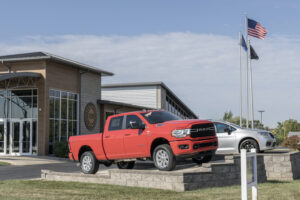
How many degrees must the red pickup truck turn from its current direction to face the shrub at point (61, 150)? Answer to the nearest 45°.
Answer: approximately 135° to its left

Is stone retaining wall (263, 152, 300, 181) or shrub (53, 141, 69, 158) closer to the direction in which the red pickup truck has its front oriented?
the stone retaining wall

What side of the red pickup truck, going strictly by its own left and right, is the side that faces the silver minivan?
left

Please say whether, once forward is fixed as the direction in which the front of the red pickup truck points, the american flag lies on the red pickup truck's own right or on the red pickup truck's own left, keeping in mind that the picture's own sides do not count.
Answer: on the red pickup truck's own left

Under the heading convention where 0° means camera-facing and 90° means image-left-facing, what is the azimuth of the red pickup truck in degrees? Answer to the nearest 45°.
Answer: approximately 315°

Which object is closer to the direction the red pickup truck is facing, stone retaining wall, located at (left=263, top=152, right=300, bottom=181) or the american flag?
the stone retaining wall
